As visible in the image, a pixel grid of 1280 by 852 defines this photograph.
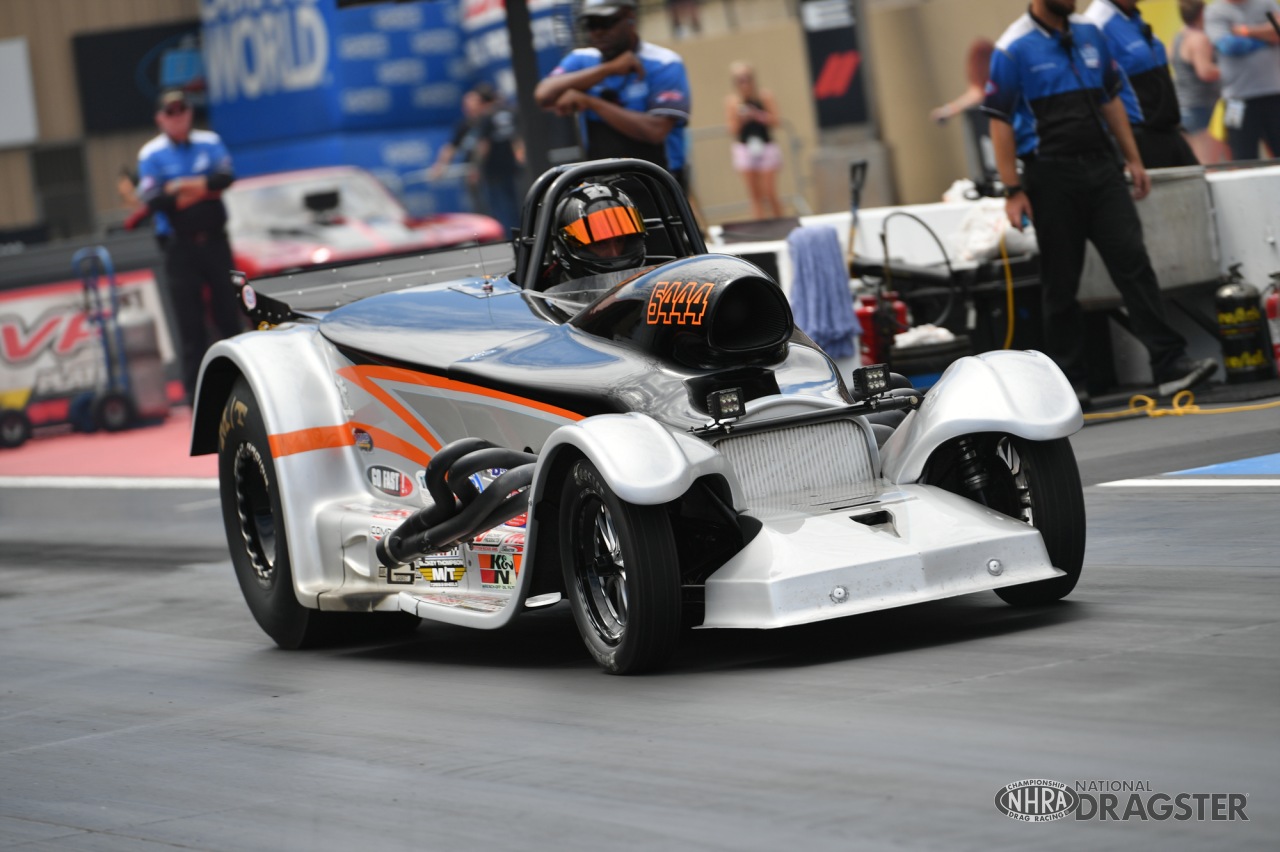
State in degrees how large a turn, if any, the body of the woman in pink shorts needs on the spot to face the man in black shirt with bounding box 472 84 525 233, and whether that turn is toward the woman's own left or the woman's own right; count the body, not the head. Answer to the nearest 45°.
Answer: approximately 135° to the woman's own right

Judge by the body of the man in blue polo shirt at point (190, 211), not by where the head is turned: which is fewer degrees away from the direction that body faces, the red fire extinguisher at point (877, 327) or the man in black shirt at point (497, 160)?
the red fire extinguisher

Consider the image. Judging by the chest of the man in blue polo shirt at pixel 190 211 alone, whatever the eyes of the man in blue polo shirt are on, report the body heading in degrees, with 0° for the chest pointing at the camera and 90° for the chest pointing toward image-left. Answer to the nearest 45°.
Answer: approximately 0°

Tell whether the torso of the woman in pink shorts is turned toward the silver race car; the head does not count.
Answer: yes

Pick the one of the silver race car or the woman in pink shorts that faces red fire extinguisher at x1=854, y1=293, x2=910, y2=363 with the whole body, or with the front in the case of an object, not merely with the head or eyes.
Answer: the woman in pink shorts

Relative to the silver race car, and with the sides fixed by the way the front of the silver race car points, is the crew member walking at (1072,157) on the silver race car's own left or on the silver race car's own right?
on the silver race car's own left
